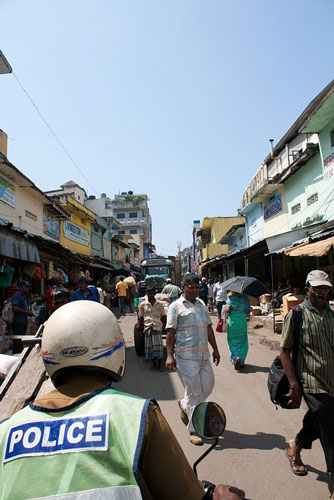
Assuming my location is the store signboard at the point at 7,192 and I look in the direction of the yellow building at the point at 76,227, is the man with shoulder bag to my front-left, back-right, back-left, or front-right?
back-right

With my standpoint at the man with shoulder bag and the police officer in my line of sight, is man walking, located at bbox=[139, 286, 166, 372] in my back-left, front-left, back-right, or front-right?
back-right

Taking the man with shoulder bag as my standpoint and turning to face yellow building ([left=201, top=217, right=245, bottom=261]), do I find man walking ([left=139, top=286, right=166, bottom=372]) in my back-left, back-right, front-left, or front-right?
front-left

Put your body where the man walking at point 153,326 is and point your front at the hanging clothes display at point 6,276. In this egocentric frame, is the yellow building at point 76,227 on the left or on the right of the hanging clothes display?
right

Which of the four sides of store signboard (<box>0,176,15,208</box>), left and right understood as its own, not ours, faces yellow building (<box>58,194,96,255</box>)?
left

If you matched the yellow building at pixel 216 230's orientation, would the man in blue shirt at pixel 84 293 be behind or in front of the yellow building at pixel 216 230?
in front

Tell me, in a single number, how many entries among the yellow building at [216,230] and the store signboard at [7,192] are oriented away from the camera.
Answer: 0

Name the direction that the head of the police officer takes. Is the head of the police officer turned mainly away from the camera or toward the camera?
away from the camera

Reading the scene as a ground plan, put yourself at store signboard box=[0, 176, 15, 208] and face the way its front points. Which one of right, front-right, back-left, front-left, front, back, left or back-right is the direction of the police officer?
front-right

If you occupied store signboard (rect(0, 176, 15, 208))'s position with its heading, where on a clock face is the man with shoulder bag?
The man with shoulder bag is roughly at 1 o'clock from the store signboard.

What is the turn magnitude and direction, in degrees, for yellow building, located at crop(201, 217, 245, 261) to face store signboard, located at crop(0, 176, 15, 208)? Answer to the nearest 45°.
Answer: approximately 45° to its left

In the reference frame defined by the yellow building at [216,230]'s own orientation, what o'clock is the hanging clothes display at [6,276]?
The hanging clothes display is roughly at 9 o'clock from the yellow building.

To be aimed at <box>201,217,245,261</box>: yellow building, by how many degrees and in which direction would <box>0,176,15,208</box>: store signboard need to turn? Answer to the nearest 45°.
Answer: approximately 90° to its left

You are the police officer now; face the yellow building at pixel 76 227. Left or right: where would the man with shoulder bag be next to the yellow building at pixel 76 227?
right
